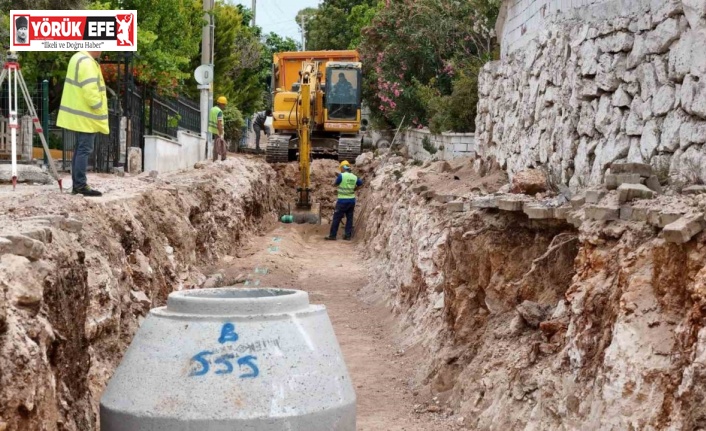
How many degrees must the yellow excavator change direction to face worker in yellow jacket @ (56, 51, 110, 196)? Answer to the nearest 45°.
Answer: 0° — it already faces them

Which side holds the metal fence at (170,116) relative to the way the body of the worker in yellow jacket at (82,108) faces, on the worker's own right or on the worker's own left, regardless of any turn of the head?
on the worker's own left

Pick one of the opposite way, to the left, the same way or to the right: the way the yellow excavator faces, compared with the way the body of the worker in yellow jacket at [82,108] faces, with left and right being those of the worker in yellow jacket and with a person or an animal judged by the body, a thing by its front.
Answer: to the right
